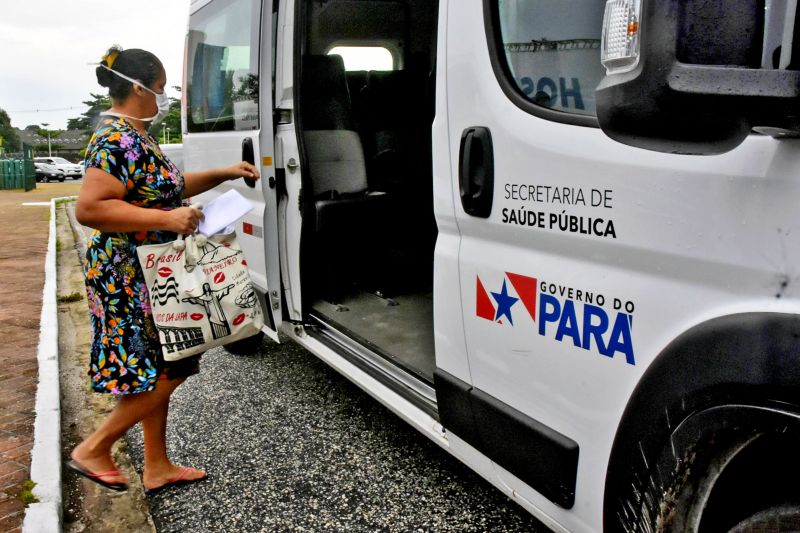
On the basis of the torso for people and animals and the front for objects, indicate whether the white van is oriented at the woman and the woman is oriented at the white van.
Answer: no

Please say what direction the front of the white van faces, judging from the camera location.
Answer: facing the viewer and to the right of the viewer

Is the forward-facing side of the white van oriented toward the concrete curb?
no

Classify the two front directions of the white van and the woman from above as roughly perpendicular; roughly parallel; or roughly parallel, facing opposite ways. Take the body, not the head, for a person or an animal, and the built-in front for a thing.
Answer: roughly perpendicular

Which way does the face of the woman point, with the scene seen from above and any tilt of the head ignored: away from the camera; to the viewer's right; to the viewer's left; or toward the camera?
to the viewer's right

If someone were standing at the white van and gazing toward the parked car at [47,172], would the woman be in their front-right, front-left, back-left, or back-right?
front-left

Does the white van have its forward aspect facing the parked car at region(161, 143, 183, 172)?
no

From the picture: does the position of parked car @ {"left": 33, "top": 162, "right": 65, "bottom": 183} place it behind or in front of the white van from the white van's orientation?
behind

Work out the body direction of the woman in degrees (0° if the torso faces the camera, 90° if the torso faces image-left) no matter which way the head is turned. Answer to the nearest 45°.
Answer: approximately 270°

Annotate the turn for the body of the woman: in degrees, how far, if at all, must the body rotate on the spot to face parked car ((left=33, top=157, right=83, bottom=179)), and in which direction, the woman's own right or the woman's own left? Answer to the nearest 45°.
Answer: approximately 90° to the woman's own left

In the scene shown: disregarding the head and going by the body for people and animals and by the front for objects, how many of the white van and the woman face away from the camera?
0

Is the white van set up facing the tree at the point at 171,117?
no
